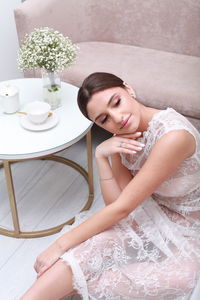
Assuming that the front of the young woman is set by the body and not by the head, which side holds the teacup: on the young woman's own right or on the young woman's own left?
on the young woman's own right

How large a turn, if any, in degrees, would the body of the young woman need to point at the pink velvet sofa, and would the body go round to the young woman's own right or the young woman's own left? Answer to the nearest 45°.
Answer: approximately 135° to the young woman's own right

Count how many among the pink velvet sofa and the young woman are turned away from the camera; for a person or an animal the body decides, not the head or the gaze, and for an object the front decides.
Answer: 0

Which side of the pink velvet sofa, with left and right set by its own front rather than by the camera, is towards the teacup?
front

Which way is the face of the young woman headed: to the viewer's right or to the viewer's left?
to the viewer's left

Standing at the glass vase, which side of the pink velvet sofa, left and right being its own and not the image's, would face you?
front

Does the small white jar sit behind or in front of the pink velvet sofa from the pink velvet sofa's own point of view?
in front

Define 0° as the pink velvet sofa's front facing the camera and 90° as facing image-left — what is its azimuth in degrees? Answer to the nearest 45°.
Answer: approximately 45°

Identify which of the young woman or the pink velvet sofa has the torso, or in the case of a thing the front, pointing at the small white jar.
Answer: the pink velvet sofa

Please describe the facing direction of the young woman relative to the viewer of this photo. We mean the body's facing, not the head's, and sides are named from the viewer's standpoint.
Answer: facing the viewer and to the left of the viewer
